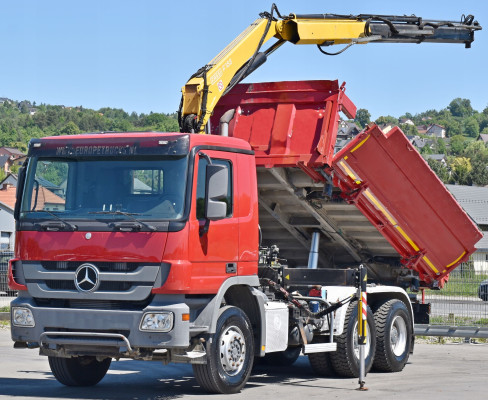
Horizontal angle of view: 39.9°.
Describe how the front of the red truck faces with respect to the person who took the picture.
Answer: facing the viewer and to the left of the viewer

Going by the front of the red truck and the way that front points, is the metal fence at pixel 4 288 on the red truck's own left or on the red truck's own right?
on the red truck's own right

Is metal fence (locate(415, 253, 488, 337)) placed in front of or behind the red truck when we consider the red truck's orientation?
behind
